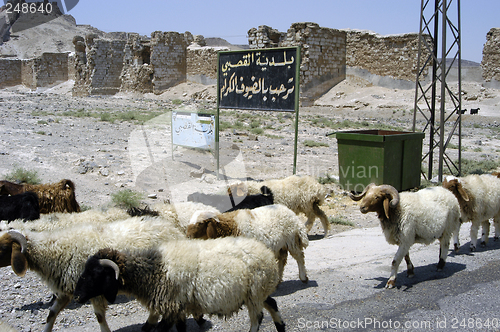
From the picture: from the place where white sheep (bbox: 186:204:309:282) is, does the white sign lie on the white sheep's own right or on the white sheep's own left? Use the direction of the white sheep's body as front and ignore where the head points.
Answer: on the white sheep's own right

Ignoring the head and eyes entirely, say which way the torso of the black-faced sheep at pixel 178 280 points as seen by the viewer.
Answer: to the viewer's left

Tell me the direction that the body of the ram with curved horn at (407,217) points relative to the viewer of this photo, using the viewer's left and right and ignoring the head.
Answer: facing the viewer and to the left of the viewer

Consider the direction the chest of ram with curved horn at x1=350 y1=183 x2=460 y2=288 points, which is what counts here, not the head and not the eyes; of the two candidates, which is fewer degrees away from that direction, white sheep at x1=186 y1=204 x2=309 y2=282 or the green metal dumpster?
the white sheep

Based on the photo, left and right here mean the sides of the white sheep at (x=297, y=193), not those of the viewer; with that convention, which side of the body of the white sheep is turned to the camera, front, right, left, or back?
left

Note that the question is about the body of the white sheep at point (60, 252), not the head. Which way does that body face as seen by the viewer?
to the viewer's left

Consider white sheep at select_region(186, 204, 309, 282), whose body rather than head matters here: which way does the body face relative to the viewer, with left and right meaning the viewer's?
facing to the left of the viewer
